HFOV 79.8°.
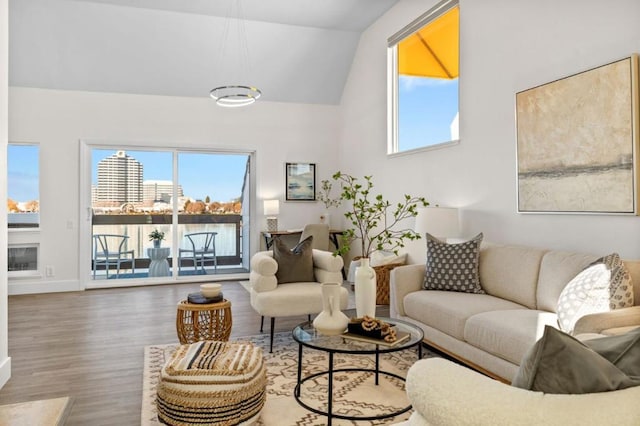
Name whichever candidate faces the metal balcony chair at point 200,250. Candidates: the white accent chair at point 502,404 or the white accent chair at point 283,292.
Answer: the white accent chair at point 502,404

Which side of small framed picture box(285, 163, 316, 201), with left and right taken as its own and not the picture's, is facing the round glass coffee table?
front

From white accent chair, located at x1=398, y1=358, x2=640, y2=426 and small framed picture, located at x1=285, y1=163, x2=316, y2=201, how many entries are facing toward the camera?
1

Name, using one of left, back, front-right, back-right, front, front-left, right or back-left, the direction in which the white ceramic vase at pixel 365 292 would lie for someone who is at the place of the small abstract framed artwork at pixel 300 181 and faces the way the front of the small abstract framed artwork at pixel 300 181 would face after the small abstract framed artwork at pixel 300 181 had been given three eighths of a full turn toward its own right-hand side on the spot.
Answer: back-left

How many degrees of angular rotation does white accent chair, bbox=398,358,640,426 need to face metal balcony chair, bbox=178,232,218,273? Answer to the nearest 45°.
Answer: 0° — it already faces it

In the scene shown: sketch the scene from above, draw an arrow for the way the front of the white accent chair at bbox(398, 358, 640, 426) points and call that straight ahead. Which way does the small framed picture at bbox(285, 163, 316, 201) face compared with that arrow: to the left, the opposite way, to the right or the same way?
the opposite way

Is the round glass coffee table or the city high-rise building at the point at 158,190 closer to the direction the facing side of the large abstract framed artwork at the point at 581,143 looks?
the round glass coffee table

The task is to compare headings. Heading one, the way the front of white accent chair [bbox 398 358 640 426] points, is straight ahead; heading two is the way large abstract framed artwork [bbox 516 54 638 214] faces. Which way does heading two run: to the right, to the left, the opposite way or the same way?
to the left

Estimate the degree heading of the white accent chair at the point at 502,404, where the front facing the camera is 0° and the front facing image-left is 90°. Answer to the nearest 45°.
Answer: approximately 135°

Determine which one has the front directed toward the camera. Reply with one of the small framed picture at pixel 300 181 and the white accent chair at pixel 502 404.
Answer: the small framed picture

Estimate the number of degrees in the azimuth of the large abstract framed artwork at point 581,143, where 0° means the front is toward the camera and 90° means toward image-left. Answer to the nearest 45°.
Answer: approximately 45°

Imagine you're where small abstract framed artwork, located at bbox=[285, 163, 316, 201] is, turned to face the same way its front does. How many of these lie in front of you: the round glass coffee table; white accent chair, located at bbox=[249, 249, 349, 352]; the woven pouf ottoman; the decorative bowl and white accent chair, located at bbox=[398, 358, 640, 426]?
5

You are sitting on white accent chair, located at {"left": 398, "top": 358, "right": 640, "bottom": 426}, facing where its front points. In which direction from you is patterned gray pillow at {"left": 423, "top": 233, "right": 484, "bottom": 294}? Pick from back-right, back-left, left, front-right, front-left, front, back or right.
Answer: front-right

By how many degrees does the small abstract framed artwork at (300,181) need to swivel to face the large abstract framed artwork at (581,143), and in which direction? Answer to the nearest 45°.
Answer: approximately 45° to its left

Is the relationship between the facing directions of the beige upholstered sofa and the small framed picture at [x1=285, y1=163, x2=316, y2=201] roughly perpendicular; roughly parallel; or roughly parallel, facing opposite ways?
roughly perpendicular

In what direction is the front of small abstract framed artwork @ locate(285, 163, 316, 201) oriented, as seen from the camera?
facing the viewer

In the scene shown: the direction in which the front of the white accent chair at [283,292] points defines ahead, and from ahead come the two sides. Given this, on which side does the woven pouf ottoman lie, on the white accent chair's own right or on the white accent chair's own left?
on the white accent chair's own right

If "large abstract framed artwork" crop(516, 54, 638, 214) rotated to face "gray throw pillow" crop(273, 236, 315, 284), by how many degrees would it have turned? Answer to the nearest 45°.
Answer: approximately 45° to its right

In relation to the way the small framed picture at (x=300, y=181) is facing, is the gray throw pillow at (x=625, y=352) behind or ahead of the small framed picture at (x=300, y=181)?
ahead

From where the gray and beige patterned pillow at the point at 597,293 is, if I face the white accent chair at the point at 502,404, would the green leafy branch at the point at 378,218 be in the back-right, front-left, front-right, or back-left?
back-right
